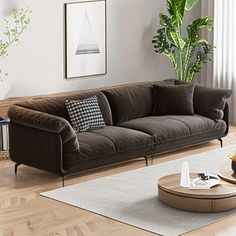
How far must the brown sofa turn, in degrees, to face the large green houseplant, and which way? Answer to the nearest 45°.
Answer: approximately 90° to its left

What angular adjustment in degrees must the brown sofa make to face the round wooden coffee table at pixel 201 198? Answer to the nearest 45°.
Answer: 0° — it already faces it

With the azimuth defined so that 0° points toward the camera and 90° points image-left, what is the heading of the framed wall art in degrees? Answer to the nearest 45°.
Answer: approximately 315°

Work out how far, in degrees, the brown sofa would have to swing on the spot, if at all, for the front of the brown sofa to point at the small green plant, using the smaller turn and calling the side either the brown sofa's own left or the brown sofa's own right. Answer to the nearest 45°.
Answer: approximately 180°

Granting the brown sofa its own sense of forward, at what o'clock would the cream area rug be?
The cream area rug is roughly at 1 o'clock from the brown sofa.

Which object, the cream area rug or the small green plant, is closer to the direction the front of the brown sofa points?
the cream area rug

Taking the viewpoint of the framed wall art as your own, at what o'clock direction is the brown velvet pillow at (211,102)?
The brown velvet pillow is roughly at 11 o'clock from the framed wall art.
